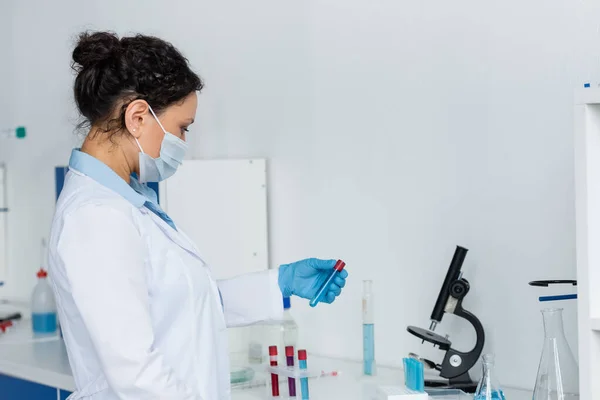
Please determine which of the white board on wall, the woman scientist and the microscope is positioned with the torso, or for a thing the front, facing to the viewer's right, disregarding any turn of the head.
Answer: the woman scientist

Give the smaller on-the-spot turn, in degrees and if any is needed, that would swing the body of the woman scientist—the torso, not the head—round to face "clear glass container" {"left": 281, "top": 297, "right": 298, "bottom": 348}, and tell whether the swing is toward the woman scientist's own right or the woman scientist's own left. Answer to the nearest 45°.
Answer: approximately 45° to the woman scientist's own left

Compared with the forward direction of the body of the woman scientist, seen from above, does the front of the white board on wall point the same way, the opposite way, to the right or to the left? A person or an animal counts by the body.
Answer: to the right

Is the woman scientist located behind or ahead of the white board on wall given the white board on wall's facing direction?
ahead

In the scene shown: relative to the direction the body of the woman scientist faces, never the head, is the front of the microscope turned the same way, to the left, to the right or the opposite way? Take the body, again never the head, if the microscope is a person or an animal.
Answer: the opposite way

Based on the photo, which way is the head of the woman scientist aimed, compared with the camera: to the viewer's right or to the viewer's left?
to the viewer's right

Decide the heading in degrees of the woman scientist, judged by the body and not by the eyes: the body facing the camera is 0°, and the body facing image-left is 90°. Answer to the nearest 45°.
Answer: approximately 270°

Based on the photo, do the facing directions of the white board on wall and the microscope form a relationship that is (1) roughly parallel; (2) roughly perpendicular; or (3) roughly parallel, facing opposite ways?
roughly perpendicular

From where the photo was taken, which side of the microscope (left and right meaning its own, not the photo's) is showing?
left
